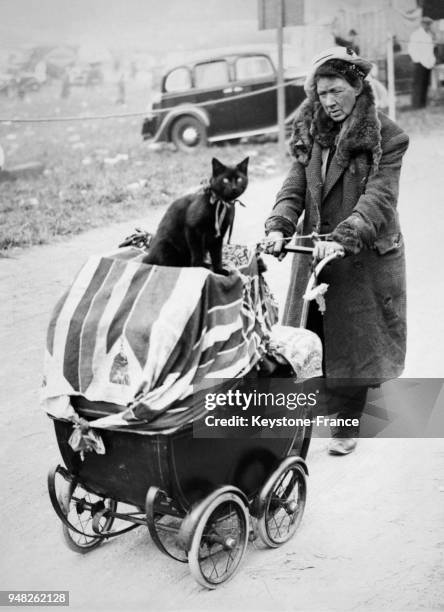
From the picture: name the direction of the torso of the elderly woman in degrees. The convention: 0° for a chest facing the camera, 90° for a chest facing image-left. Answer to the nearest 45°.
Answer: approximately 45°

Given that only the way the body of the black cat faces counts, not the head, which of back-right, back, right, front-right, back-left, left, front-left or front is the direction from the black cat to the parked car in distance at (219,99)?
back-left

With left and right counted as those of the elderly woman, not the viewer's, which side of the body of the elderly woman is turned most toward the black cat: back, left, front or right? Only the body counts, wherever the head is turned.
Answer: front

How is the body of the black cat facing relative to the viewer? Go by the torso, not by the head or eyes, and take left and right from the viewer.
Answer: facing the viewer and to the right of the viewer

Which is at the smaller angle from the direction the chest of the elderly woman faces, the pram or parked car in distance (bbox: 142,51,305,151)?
the pram

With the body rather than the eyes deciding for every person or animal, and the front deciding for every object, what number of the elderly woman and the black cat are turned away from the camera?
0

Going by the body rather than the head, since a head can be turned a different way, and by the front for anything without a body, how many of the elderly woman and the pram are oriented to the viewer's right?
0

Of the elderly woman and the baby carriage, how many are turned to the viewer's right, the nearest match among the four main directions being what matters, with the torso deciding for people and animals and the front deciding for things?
0

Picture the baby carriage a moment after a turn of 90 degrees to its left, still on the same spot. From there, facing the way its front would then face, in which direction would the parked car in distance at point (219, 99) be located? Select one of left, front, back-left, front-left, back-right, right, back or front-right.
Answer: back-left

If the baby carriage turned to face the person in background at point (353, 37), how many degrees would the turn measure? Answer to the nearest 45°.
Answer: approximately 135° to its right

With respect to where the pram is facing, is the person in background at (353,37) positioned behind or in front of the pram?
behind
